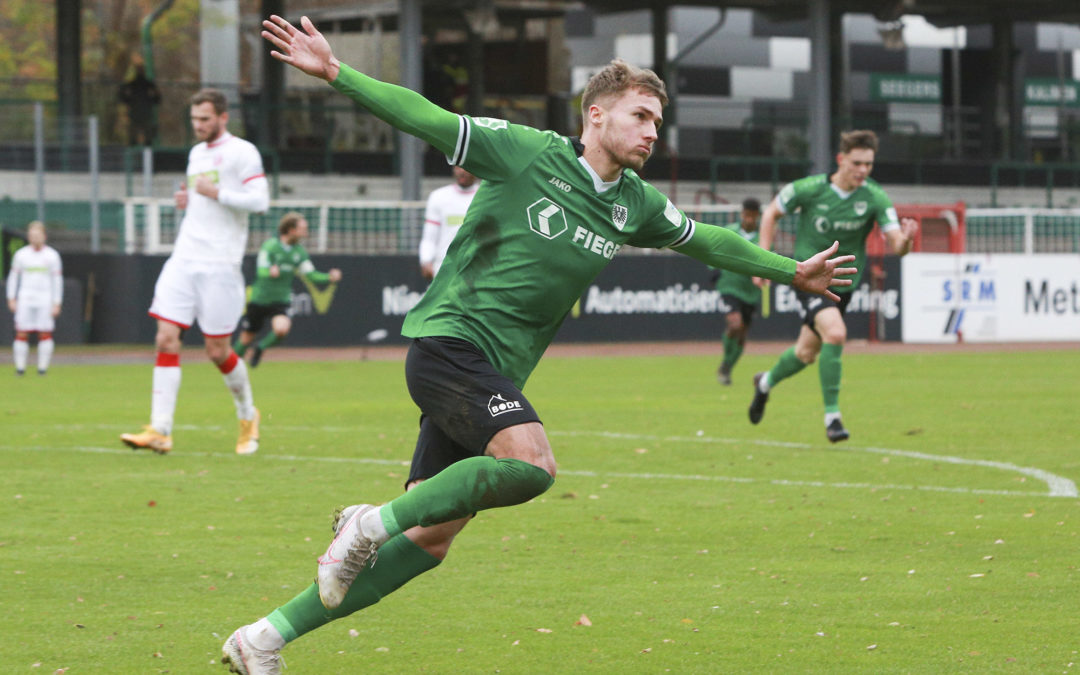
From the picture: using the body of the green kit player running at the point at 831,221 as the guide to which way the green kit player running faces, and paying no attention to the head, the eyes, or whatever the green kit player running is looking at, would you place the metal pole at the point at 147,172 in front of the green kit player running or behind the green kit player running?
behind

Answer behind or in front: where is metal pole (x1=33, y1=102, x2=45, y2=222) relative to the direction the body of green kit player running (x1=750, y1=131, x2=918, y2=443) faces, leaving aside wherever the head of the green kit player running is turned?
behind

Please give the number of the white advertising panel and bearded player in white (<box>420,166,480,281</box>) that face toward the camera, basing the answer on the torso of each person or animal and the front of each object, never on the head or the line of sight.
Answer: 2

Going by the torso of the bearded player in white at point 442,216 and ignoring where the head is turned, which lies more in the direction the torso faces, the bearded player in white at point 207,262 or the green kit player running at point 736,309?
the bearded player in white

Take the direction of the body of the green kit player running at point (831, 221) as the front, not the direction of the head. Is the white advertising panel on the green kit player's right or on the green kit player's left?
on the green kit player's left

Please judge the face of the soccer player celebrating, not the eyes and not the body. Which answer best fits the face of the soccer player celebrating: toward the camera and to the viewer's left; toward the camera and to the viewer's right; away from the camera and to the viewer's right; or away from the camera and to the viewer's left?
toward the camera and to the viewer's right

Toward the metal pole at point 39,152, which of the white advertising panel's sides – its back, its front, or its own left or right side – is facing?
right

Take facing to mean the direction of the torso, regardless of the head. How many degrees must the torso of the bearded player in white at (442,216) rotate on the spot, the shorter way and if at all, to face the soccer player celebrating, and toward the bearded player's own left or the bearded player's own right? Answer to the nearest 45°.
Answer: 0° — they already face them

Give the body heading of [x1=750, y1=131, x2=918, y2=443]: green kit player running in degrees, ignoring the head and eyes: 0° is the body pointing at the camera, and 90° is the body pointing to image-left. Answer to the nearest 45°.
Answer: approximately 315°

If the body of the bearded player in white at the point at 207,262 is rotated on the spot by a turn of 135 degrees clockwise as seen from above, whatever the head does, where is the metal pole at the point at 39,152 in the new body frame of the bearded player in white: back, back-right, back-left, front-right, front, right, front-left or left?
front
